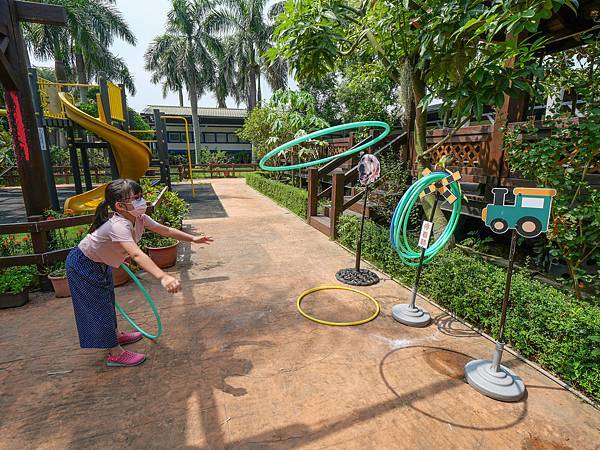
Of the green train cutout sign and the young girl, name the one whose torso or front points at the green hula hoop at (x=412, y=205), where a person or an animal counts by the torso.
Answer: the young girl

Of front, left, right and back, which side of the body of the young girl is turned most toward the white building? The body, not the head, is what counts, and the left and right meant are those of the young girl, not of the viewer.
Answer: left

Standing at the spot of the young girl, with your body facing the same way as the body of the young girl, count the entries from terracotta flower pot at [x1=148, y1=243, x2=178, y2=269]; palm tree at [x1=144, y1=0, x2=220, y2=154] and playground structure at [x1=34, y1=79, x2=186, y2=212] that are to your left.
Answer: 3

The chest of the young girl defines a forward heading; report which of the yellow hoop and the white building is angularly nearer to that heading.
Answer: the yellow hoop

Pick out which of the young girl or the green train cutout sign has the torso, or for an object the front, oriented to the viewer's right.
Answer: the young girl

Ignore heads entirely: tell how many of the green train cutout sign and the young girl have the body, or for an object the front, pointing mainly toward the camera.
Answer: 1

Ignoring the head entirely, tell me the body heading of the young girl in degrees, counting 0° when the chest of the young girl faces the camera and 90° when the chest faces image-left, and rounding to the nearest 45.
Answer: approximately 270°

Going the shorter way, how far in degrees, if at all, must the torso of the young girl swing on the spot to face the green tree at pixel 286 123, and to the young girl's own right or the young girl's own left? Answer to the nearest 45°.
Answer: approximately 45° to the young girl's own left

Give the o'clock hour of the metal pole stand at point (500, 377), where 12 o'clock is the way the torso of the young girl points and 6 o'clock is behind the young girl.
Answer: The metal pole stand is roughly at 1 o'clock from the young girl.

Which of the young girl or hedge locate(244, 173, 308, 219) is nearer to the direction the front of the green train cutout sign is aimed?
the young girl

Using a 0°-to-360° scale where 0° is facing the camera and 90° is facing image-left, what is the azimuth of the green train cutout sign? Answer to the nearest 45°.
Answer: approximately 0°

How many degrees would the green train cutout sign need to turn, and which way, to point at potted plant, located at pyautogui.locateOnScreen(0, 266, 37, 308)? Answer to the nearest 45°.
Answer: approximately 90° to its right

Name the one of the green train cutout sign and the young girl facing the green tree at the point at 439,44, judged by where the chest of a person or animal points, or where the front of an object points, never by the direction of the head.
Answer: the young girl

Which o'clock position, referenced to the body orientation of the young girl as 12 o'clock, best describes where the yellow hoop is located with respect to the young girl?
The yellow hoop is roughly at 12 o'clock from the young girl.
